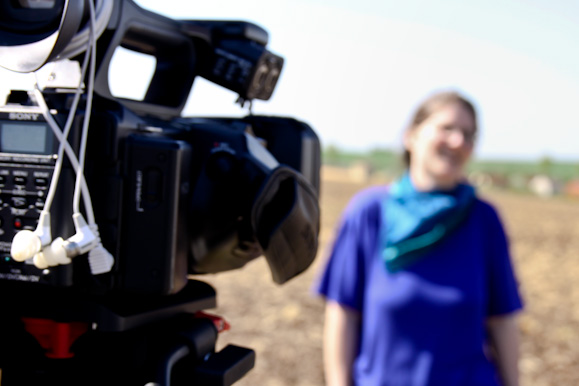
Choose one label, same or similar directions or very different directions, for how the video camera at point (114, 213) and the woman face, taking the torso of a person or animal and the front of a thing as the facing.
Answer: very different directions

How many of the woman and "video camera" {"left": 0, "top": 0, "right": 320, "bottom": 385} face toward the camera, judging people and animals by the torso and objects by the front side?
1

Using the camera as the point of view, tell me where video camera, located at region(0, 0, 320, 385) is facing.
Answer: facing away from the viewer and to the right of the viewer

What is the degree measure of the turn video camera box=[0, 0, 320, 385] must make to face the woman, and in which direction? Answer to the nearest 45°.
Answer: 0° — it already faces them

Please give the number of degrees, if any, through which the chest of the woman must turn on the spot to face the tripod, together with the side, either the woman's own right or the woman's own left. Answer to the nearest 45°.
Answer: approximately 45° to the woman's own right

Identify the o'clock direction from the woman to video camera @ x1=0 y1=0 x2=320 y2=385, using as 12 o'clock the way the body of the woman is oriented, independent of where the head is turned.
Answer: The video camera is roughly at 1 o'clock from the woman.

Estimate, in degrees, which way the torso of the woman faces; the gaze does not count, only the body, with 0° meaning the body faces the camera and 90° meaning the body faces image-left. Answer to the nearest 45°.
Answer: approximately 0°
